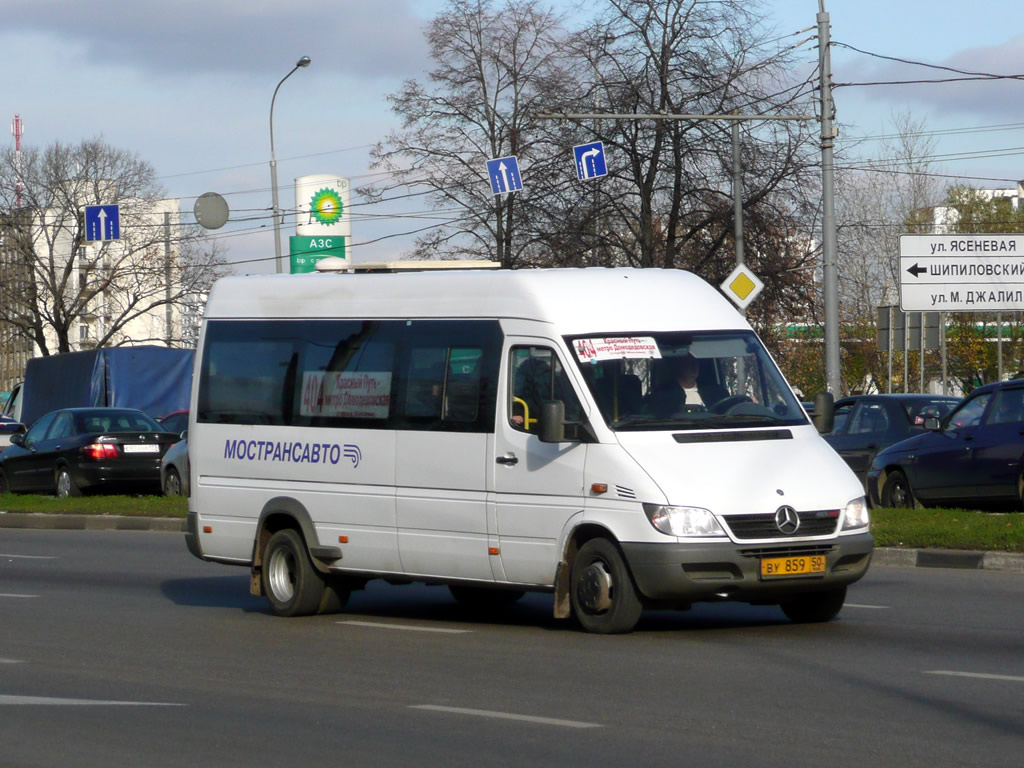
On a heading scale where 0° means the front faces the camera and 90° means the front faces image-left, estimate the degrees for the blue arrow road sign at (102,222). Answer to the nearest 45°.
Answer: approximately 0°

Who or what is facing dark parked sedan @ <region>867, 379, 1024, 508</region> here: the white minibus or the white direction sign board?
the white direction sign board

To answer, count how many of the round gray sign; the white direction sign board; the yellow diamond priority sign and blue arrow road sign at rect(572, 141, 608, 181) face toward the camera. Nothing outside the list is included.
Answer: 3

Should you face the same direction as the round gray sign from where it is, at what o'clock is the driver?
The driver is roughly at 6 o'clock from the round gray sign.

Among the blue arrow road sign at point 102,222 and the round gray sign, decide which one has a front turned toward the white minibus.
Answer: the blue arrow road sign

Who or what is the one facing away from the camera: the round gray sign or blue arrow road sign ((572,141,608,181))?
the round gray sign

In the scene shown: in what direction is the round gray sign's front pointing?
away from the camera

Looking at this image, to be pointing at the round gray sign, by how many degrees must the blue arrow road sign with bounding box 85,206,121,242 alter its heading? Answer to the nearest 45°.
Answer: approximately 90° to its left

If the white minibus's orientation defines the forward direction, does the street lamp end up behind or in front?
behind
